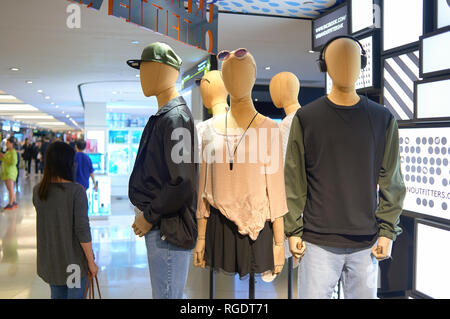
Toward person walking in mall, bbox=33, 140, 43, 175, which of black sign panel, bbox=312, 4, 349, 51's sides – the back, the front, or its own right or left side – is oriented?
right

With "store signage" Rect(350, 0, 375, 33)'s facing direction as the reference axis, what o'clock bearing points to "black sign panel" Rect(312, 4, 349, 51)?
The black sign panel is roughly at 4 o'clock from the store signage.

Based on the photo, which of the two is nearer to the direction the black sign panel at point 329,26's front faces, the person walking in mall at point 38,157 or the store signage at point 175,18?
the store signage

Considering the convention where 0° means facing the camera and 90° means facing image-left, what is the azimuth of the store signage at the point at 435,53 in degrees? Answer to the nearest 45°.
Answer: approximately 45°

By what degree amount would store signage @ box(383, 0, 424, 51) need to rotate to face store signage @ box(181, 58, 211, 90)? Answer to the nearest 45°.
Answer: approximately 90° to its right

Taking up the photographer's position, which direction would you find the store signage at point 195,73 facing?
facing the viewer and to the left of the viewer

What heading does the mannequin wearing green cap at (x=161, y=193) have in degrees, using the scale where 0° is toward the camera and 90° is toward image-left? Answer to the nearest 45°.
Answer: approximately 90°

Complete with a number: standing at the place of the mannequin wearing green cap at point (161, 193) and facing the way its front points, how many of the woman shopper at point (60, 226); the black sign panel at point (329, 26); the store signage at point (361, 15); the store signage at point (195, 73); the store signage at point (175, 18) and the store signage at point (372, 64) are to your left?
0

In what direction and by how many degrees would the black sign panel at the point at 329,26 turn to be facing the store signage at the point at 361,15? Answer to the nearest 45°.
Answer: approximately 45° to its left

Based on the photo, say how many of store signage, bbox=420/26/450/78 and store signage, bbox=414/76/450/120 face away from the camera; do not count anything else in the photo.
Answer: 0

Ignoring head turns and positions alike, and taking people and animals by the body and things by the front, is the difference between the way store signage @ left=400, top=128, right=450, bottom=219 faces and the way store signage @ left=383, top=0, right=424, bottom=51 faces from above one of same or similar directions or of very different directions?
same or similar directions

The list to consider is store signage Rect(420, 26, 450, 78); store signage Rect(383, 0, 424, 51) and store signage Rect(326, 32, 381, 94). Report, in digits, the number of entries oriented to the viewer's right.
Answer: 0

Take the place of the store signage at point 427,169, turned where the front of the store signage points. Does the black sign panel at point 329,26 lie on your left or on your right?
on your right

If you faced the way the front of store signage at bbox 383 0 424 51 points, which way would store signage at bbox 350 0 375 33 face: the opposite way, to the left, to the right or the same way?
the same way

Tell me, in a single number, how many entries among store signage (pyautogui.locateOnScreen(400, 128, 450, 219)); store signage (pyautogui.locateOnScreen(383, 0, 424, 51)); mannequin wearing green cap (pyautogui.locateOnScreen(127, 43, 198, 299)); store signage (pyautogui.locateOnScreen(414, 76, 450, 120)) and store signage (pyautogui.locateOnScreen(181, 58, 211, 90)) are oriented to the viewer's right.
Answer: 0

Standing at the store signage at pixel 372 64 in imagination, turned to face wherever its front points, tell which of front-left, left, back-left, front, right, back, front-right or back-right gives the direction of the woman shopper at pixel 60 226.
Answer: front

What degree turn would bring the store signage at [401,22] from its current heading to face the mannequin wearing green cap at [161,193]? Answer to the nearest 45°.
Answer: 0° — it already faces it

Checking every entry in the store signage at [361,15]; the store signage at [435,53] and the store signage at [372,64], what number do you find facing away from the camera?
0

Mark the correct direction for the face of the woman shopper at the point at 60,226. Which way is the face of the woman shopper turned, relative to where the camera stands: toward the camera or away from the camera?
away from the camera
